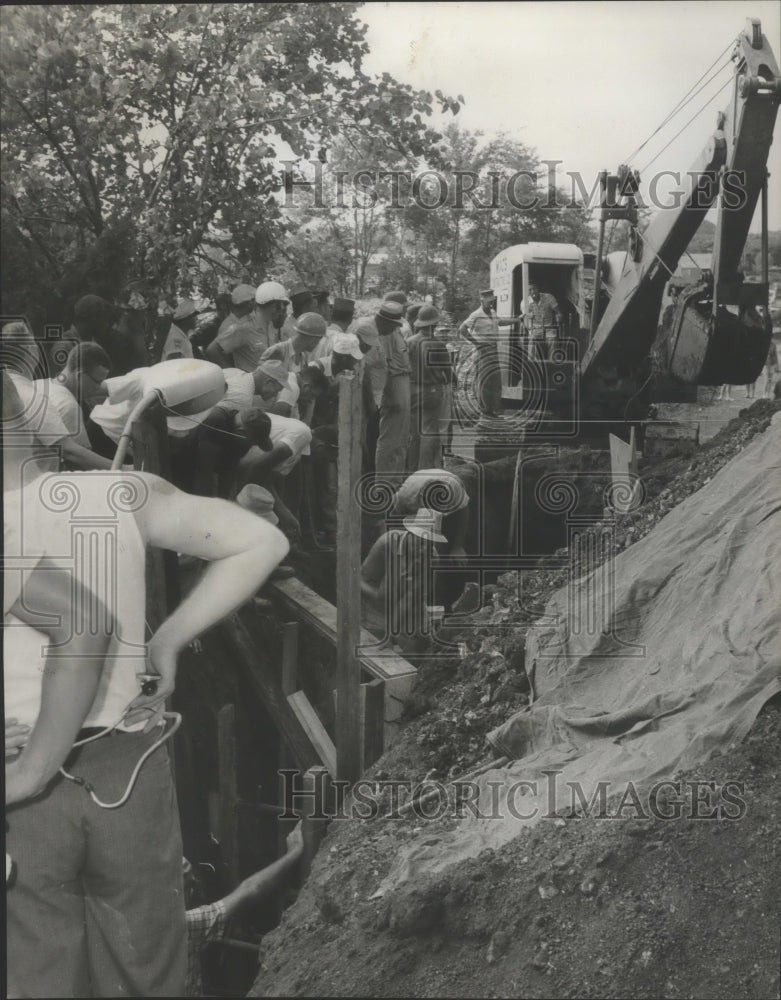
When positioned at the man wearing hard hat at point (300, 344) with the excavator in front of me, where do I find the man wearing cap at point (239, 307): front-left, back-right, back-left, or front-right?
back-left

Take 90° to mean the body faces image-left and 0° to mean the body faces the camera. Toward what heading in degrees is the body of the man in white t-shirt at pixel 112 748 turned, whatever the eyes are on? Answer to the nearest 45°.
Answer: approximately 180°

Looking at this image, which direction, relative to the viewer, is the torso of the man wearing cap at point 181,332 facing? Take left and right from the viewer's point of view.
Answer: facing to the right of the viewer

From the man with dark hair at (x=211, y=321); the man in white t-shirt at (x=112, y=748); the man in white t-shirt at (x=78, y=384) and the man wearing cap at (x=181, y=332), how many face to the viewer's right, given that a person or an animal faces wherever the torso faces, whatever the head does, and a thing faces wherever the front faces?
3

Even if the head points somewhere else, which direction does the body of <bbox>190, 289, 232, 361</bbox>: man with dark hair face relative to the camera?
to the viewer's right

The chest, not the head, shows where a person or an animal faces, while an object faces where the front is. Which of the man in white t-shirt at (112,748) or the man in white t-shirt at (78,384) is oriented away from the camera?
the man in white t-shirt at (112,748)

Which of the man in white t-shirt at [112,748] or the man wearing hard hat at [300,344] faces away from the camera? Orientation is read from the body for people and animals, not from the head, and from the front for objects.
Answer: the man in white t-shirt

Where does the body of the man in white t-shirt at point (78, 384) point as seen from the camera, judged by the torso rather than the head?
to the viewer's right
